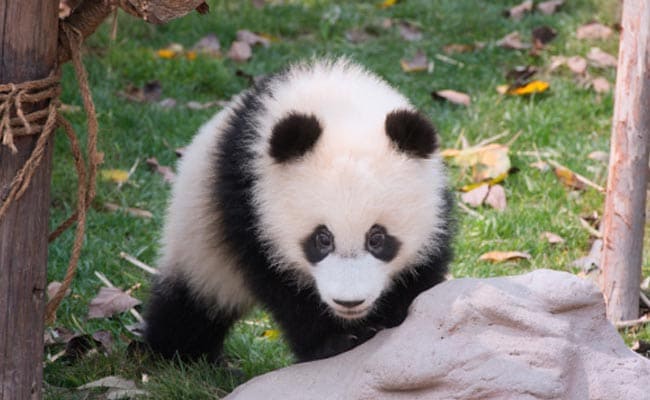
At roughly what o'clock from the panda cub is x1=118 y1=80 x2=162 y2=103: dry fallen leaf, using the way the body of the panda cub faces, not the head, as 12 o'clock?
The dry fallen leaf is roughly at 7 o'clock from the panda cub.

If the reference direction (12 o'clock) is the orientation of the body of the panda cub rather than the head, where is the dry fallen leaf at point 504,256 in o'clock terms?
The dry fallen leaf is roughly at 9 o'clock from the panda cub.

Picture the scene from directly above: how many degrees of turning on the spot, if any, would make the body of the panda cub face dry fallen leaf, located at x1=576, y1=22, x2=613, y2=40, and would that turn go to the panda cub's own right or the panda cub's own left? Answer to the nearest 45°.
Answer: approximately 90° to the panda cub's own left

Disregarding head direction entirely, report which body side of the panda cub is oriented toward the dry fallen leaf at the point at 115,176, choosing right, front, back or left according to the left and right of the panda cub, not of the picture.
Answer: back

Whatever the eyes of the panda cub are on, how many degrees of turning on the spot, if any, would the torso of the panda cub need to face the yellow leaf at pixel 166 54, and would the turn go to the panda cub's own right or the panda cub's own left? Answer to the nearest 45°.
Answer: approximately 135° to the panda cub's own left

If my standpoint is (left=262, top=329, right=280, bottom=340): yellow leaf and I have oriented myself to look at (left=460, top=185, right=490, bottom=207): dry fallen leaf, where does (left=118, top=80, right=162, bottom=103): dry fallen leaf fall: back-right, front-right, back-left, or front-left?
front-left

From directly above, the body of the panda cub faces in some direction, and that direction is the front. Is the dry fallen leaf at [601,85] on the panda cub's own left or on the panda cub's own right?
on the panda cub's own left

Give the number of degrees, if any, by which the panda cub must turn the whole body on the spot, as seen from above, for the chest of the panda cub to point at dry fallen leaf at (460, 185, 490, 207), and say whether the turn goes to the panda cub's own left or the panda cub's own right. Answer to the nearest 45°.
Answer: approximately 90° to the panda cub's own left

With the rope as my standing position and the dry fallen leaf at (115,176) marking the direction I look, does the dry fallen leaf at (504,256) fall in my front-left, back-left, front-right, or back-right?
front-right

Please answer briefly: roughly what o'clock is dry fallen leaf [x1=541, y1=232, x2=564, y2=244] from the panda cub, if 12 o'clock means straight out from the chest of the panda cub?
The dry fallen leaf is roughly at 9 o'clock from the panda cub.

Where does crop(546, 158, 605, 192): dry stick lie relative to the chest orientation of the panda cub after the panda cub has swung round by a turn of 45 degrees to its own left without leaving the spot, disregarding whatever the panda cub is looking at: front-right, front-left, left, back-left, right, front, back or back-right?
front-left

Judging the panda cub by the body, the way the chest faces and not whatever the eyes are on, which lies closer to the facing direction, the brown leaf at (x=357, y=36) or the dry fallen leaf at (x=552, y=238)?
the dry fallen leaf

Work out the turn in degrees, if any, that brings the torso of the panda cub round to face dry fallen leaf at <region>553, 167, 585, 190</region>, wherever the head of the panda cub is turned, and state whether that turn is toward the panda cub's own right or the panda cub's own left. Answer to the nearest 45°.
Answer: approximately 90° to the panda cub's own left
